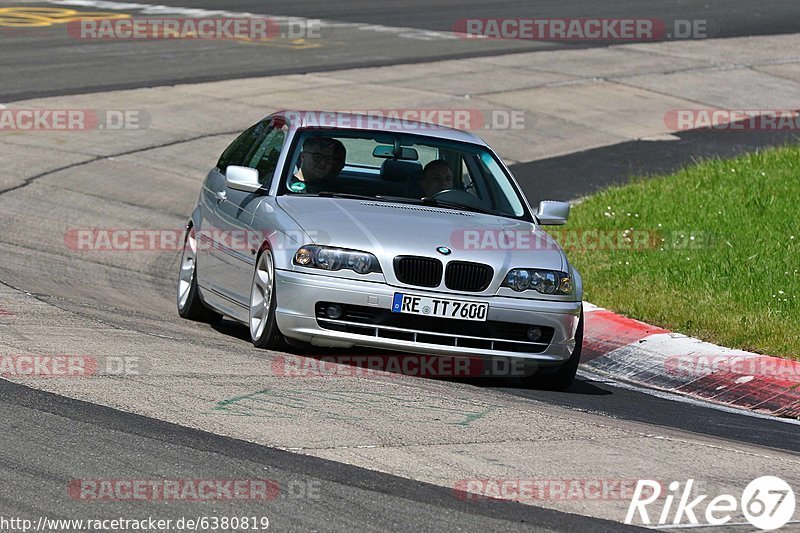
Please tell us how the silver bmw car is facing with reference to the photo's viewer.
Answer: facing the viewer and to the right of the viewer
